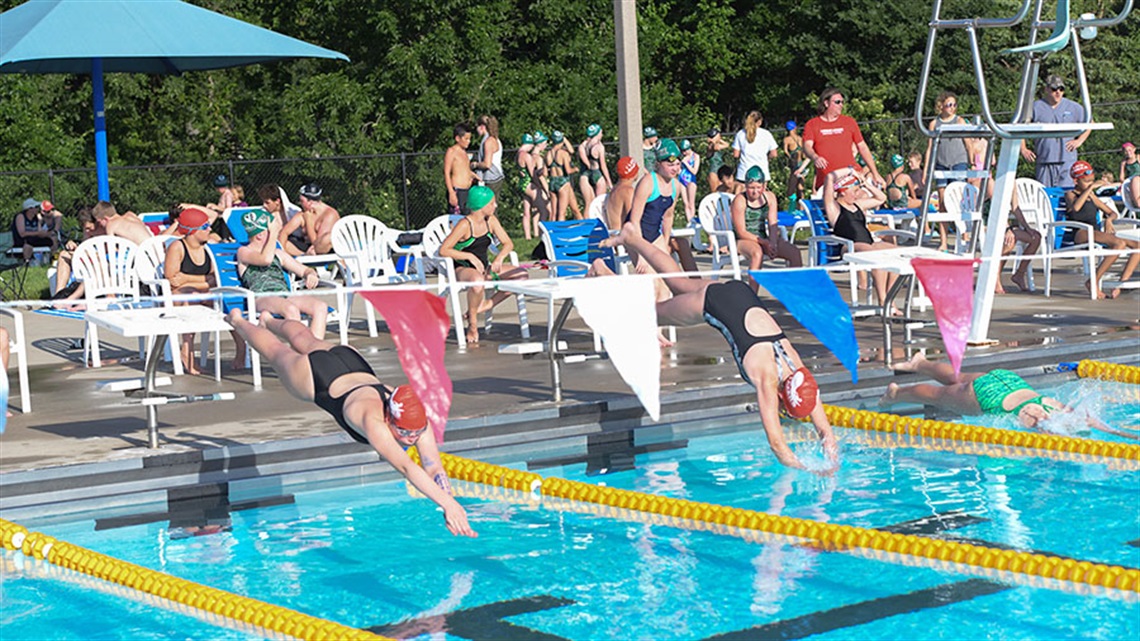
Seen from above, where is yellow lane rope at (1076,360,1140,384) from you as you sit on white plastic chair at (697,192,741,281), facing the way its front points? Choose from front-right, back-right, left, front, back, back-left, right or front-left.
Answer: front

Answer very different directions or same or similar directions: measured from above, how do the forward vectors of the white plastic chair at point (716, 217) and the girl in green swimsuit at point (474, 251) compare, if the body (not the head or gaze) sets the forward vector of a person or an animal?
same or similar directions

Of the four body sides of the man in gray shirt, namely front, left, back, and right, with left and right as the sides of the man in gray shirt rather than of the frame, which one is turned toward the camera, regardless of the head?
front

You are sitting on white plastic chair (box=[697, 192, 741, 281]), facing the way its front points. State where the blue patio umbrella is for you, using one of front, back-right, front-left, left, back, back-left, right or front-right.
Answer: back-right

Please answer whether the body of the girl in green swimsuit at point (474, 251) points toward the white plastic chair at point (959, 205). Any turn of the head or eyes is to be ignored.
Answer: no

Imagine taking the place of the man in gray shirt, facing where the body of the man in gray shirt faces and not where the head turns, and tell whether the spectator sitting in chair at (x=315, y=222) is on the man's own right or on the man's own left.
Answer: on the man's own right

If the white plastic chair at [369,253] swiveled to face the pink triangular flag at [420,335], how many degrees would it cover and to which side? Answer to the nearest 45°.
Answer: approximately 45° to its right

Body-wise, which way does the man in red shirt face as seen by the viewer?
toward the camera

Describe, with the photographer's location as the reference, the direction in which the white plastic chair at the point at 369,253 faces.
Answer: facing the viewer and to the right of the viewer

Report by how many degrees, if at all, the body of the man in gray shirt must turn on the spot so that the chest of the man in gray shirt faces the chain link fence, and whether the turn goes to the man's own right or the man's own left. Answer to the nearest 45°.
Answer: approximately 135° to the man's own right

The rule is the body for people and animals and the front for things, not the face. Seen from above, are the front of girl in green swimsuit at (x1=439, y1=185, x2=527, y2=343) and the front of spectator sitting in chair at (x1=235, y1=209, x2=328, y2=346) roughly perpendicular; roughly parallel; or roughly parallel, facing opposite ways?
roughly parallel

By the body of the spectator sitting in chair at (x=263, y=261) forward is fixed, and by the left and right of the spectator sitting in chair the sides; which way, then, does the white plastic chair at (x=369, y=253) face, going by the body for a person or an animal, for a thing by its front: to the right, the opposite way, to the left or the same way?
the same way

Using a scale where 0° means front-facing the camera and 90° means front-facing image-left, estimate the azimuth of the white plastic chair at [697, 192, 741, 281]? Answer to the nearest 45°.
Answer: approximately 315°

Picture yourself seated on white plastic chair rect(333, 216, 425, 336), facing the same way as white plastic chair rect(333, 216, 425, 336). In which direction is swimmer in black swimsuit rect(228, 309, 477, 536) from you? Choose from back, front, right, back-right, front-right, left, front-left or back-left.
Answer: front-right
